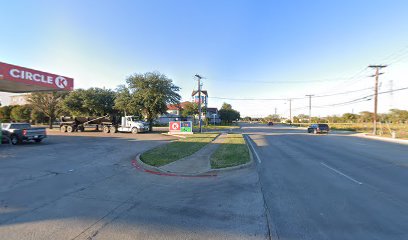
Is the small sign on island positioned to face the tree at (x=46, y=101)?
no

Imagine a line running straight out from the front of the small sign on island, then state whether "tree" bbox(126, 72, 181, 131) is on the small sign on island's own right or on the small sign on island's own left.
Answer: on the small sign on island's own right

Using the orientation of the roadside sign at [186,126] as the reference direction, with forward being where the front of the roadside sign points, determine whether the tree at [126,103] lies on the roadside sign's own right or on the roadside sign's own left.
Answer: on the roadside sign's own right

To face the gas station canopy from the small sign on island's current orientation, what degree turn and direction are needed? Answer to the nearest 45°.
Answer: approximately 45° to its right

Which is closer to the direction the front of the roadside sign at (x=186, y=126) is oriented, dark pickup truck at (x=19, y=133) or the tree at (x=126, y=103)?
the dark pickup truck

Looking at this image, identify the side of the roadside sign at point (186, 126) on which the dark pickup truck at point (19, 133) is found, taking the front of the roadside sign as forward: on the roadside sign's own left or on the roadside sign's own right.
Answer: on the roadside sign's own right

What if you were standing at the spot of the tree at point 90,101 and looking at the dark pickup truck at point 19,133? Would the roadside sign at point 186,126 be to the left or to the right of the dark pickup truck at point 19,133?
left

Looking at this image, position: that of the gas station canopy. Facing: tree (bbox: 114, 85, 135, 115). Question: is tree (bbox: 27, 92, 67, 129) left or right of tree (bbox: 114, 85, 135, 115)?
left

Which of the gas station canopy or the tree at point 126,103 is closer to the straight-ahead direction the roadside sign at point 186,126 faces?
the gas station canopy

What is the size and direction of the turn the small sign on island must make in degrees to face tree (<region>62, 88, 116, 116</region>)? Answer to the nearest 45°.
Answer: approximately 135° to its right

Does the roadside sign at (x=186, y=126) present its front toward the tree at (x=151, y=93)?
no

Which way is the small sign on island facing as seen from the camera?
toward the camera

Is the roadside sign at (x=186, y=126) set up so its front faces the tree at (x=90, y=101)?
no

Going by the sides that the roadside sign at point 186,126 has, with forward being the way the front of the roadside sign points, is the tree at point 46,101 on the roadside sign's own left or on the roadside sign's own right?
on the roadside sign's own right

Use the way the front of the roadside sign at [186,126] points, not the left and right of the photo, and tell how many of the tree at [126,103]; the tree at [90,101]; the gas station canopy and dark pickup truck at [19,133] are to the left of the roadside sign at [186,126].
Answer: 0

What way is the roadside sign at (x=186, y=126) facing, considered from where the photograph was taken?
facing the viewer

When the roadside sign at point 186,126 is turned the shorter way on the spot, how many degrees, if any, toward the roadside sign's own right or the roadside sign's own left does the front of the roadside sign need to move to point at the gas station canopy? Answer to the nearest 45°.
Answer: approximately 45° to the roadside sign's own right
